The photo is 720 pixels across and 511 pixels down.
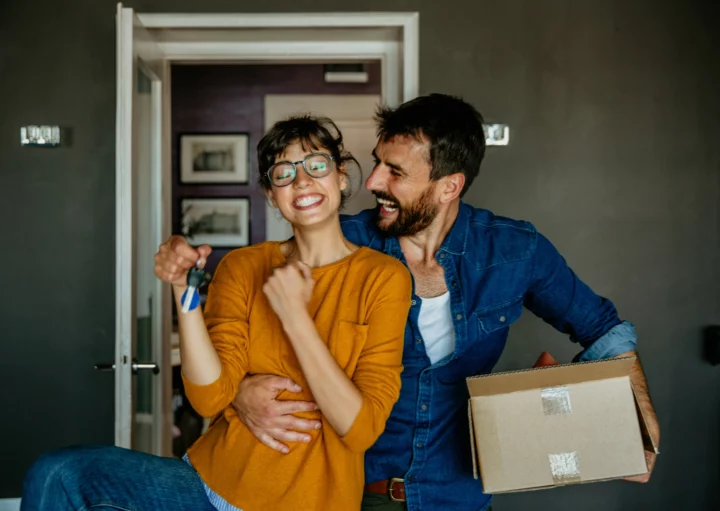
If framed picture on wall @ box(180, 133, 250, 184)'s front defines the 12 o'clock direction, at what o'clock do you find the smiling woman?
The smiling woman is roughly at 12 o'clock from the framed picture on wall.

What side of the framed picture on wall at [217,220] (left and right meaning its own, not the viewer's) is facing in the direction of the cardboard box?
front

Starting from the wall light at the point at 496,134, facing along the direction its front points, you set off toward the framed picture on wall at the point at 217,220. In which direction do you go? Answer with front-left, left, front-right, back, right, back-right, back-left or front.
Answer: back-right

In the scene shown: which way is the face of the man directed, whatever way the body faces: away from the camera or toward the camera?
toward the camera

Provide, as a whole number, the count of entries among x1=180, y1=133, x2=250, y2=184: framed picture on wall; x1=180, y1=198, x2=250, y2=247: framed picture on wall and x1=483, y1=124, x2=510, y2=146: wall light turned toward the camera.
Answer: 3

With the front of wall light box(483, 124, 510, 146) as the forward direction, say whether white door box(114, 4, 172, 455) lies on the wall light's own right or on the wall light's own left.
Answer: on the wall light's own right

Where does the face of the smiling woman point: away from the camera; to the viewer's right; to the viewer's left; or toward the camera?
toward the camera

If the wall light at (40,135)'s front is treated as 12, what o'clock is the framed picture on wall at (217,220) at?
The framed picture on wall is roughly at 7 o'clock from the wall light.

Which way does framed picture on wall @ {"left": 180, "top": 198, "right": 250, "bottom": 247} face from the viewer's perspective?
toward the camera

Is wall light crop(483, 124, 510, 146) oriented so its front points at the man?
yes

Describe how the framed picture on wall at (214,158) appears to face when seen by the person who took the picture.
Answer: facing the viewer

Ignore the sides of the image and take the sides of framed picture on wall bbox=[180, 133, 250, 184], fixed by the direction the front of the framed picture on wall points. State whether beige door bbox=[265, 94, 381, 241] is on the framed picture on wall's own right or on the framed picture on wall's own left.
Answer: on the framed picture on wall's own left

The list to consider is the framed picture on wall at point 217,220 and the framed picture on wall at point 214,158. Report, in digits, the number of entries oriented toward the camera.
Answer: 2
